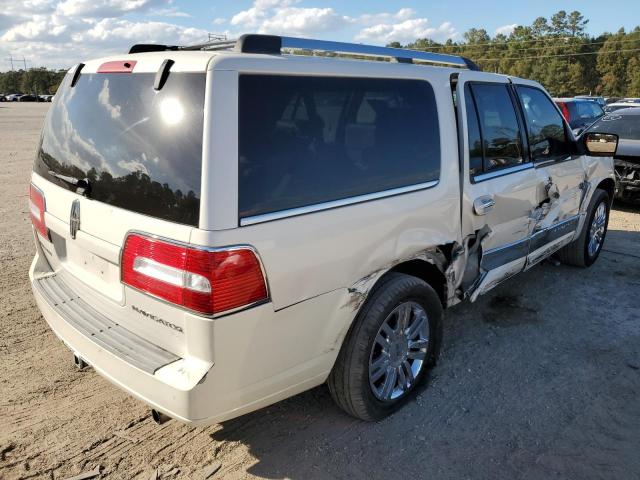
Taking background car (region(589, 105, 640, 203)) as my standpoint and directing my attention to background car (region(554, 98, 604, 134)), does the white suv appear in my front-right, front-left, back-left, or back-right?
back-left

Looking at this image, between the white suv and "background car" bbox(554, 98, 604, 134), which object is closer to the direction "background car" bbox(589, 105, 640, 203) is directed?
the white suv

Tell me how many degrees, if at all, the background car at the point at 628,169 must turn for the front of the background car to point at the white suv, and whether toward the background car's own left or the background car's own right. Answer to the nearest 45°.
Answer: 0° — it already faces it

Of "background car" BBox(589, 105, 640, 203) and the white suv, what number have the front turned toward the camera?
1

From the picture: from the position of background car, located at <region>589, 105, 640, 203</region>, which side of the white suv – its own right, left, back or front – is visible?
front

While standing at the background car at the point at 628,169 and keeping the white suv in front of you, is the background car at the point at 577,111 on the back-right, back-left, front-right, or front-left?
back-right

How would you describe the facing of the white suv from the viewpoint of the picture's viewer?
facing away from the viewer and to the right of the viewer

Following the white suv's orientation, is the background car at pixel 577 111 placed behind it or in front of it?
in front

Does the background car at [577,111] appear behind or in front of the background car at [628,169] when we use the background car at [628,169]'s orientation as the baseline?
behind

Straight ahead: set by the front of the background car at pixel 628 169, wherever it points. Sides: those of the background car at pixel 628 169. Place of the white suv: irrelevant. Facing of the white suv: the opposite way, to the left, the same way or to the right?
the opposite way
